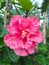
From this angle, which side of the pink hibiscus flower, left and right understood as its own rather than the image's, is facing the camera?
front
